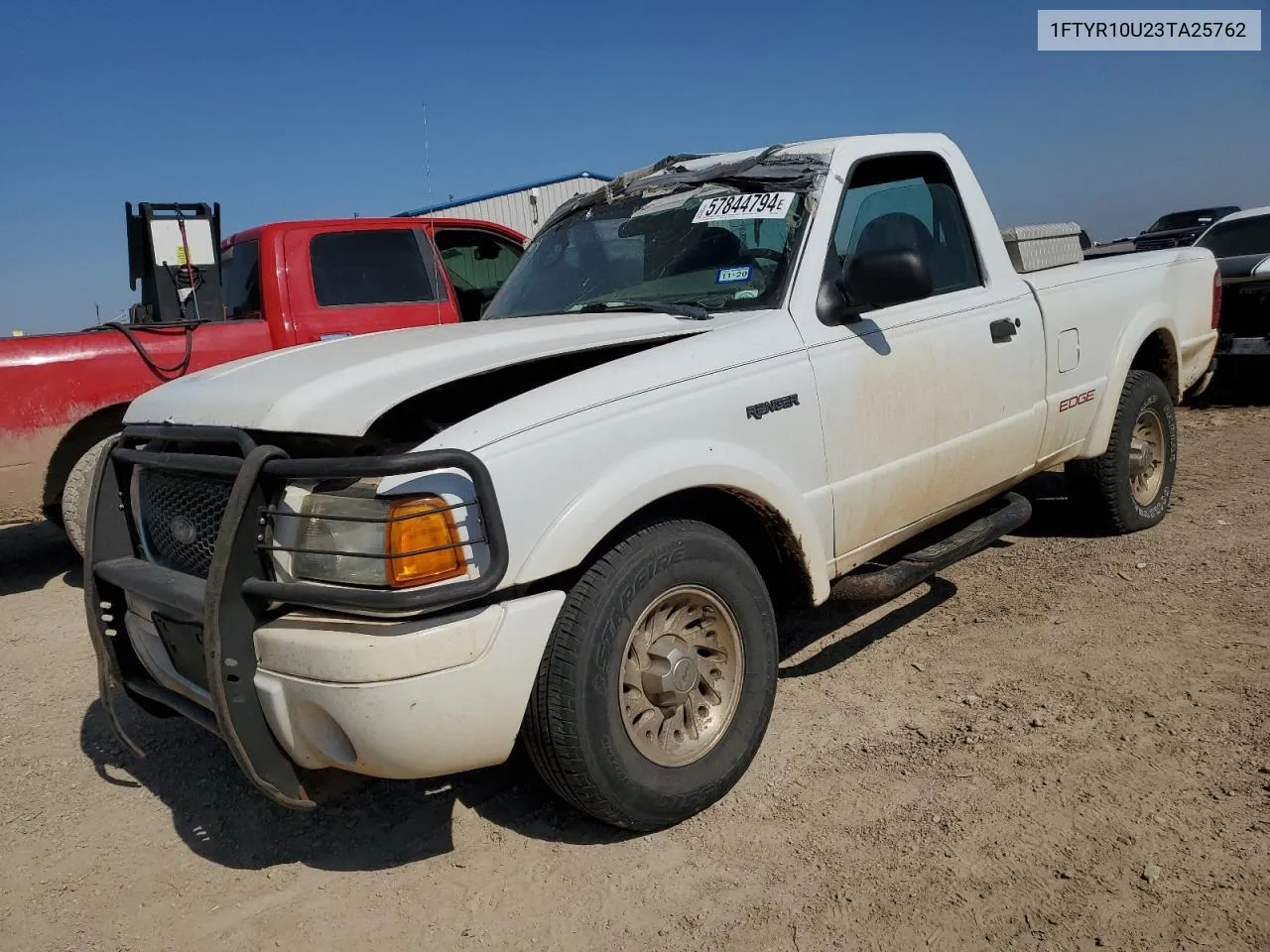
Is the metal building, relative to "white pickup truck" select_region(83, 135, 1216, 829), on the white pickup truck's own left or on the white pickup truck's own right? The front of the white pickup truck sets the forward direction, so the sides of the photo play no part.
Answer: on the white pickup truck's own right

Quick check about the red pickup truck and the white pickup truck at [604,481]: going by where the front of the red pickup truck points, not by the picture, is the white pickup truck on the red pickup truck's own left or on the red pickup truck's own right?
on the red pickup truck's own right

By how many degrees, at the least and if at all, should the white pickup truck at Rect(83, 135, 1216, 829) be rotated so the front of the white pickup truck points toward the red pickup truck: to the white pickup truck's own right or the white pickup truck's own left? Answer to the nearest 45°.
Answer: approximately 90° to the white pickup truck's own right

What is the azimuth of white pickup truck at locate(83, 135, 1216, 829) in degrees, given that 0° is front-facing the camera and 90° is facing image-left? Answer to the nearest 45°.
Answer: approximately 45°

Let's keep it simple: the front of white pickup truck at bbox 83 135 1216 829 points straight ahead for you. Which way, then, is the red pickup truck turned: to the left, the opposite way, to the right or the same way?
the opposite way

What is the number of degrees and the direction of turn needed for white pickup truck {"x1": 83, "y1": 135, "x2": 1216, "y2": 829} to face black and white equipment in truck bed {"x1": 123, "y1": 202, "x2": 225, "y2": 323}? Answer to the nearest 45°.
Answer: approximately 90° to its right
